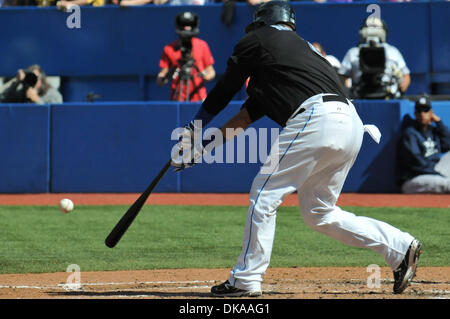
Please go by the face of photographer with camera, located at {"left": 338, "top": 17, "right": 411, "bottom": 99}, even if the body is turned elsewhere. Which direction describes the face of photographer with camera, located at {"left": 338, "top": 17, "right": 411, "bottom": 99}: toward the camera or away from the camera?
toward the camera

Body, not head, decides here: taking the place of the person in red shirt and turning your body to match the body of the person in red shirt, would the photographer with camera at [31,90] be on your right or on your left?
on your right

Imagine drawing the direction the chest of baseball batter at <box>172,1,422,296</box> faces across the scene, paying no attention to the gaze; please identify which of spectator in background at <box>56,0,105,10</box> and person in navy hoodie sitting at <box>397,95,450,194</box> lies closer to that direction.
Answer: the spectator in background

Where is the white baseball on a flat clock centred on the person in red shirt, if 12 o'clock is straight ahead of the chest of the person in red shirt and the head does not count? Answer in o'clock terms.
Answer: The white baseball is roughly at 1 o'clock from the person in red shirt.

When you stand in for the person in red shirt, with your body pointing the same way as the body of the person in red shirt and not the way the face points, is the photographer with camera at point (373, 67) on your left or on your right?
on your left

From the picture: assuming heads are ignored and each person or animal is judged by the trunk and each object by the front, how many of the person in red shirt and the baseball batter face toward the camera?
1

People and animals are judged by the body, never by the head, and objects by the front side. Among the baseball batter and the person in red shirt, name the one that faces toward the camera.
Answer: the person in red shirt

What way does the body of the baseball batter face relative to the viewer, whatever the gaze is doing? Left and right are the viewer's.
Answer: facing away from the viewer and to the left of the viewer

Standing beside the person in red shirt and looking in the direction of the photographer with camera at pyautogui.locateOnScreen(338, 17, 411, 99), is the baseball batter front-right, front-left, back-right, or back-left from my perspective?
front-right

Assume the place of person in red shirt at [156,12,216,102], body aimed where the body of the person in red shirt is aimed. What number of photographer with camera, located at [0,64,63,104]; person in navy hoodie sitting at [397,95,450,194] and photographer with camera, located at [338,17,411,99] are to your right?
1

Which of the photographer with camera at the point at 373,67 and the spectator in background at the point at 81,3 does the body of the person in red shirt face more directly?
the photographer with camera

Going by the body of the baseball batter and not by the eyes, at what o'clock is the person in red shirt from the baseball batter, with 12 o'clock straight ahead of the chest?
The person in red shirt is roughly at 1 o'clock from the baseball batter.

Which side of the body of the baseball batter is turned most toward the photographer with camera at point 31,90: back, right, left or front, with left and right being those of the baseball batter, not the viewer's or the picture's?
front

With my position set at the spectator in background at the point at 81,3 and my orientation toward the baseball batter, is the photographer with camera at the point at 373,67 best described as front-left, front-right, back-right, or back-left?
front-left

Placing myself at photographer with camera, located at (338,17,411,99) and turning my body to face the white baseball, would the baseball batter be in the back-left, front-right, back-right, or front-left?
front-left

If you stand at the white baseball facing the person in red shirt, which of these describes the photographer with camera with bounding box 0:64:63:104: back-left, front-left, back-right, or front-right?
front-left

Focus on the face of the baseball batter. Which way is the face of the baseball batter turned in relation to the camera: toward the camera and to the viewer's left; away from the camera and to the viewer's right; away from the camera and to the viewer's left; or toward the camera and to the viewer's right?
away from the camera and to the viewer's left

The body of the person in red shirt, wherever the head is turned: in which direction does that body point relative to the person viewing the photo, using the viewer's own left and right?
facing the viewer

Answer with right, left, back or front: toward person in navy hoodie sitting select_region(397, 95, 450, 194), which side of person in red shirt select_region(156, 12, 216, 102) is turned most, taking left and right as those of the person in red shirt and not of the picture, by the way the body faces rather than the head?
left

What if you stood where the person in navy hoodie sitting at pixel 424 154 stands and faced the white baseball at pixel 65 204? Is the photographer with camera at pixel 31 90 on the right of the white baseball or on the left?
right
